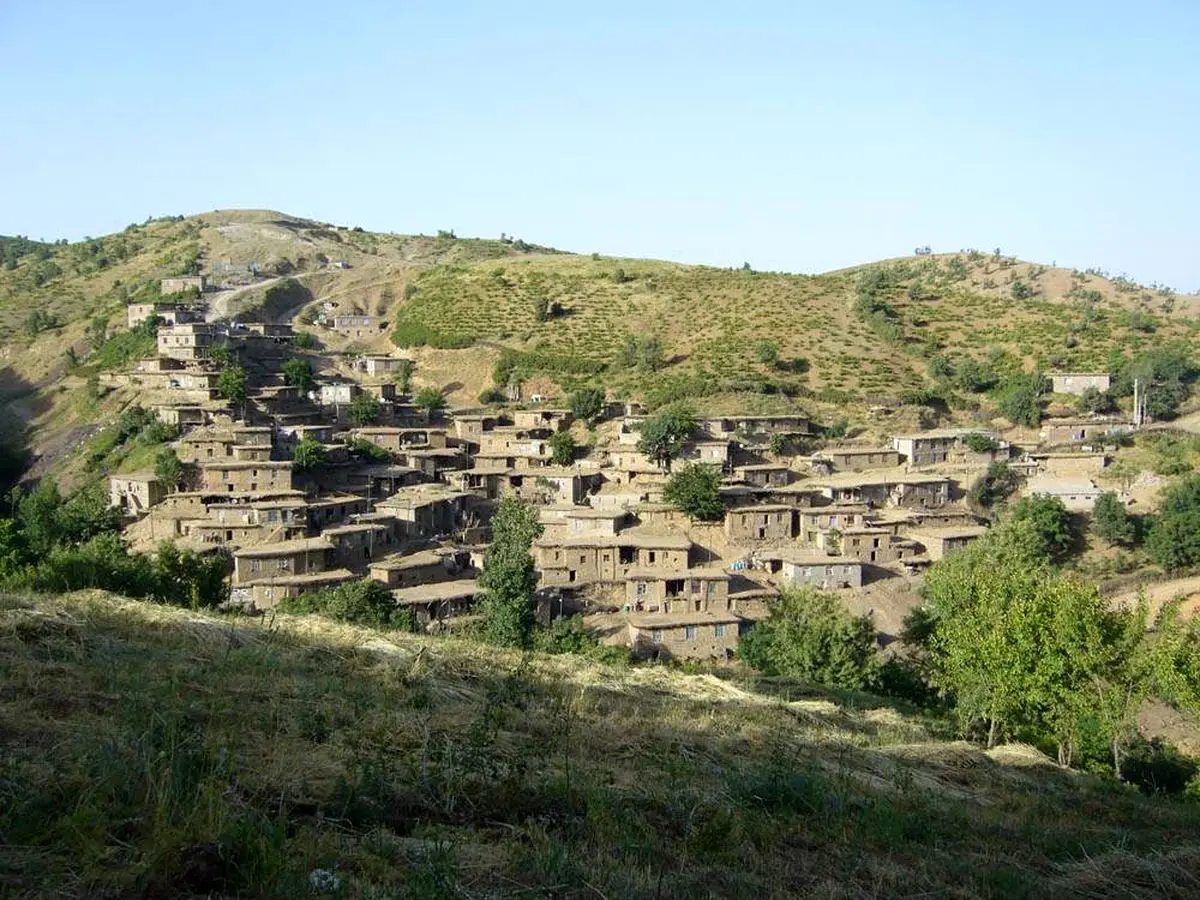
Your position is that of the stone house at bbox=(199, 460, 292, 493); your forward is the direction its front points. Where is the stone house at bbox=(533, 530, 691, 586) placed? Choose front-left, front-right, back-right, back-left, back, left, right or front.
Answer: front-left

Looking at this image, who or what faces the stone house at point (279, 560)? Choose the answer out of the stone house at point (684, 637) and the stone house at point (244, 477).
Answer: the stone house at point (244, 477)

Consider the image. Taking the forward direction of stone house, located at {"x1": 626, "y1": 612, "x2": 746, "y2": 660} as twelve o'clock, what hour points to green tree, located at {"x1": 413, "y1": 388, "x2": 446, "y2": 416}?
The green tree is roughly at 5 o'clock from the stone house.

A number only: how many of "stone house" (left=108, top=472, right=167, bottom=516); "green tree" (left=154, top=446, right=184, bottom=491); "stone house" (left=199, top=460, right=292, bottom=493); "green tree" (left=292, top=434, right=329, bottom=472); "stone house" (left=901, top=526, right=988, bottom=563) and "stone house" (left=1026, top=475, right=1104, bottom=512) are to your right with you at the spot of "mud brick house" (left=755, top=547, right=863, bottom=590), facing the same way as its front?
4

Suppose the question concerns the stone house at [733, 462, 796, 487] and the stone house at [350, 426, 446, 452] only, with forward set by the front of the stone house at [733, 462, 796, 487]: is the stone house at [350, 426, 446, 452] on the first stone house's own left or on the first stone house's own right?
on the first stone house's own right

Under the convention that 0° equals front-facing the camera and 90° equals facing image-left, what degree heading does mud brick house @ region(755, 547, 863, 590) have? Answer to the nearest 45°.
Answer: approximately 0°

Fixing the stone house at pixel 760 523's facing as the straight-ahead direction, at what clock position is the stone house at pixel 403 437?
the stone house at pixel 403 437 is roughly at 4 o'clock from the stone house at pixel 760 523.

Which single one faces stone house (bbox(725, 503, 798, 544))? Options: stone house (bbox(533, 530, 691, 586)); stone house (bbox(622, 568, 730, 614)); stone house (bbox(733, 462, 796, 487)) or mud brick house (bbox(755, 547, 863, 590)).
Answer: stone house (bbox(733, 462, 796, 487))

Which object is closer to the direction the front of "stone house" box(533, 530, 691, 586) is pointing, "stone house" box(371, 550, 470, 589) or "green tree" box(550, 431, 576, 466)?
the stone house

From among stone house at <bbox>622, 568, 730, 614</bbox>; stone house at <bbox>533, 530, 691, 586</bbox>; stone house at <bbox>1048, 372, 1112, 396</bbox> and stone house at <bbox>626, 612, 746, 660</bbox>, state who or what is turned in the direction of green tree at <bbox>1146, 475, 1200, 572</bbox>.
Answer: stone house at <bbox>1048, 372, 1112, 396</bbox>

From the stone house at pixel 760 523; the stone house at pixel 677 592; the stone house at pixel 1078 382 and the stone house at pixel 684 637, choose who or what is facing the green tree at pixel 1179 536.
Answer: the stone house at pixel 1078 382

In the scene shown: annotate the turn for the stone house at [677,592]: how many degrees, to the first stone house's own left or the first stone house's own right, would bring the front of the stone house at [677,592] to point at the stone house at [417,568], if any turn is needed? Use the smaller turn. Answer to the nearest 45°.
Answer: approximately 90° to the first stone house's own right

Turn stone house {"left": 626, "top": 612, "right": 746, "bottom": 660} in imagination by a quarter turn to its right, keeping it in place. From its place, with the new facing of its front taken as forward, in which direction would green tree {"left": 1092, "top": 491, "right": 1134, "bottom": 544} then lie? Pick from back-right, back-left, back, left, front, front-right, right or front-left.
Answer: back-right
